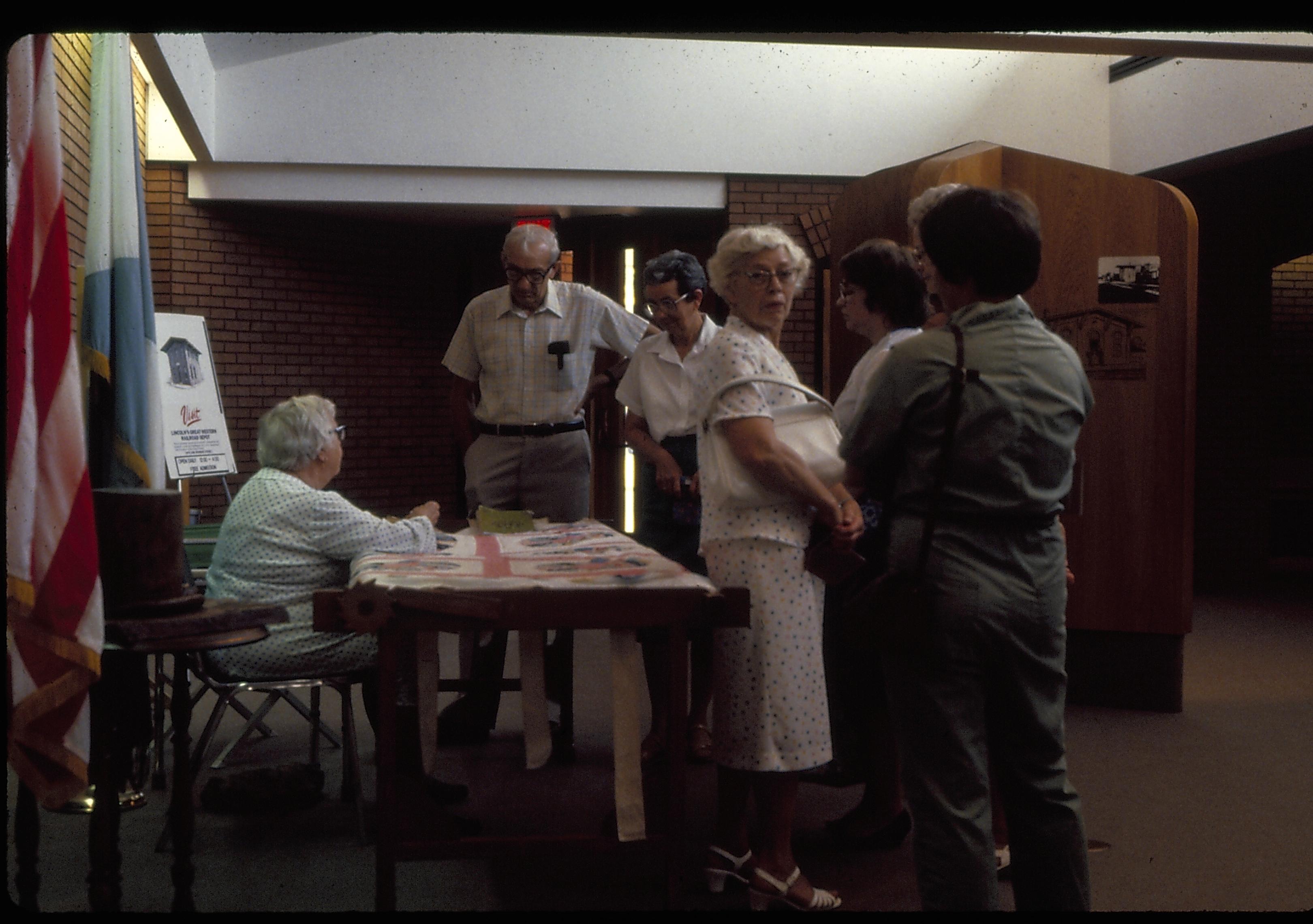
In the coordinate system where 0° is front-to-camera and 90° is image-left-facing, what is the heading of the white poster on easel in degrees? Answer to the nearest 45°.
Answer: approximately 0°

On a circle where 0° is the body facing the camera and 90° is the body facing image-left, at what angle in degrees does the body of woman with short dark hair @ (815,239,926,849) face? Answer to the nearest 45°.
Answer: approximately 90°

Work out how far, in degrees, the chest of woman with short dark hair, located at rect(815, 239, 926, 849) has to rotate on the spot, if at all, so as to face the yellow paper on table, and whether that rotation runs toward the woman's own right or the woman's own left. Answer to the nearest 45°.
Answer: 0° — they already face it

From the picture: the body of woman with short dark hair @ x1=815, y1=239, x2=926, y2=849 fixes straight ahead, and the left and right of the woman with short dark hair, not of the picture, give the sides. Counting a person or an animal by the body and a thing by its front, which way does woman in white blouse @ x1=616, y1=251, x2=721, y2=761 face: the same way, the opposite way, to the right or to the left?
to the left

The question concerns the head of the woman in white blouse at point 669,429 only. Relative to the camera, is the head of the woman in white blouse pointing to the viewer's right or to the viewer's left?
to the viewer's left

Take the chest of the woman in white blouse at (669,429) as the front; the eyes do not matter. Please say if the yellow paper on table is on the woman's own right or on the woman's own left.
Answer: on the woman's own right

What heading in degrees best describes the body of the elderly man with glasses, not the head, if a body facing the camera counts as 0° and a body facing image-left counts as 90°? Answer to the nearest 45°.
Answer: approximately 0°

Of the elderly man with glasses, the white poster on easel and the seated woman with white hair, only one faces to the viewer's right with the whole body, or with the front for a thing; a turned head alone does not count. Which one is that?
the seated woman with white hair

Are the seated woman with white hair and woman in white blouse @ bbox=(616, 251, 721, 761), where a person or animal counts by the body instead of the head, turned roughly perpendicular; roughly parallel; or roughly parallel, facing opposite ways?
roughly perpendicular

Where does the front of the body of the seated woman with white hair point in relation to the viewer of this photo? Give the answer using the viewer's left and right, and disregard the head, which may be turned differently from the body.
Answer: facing to the right of the viewer
